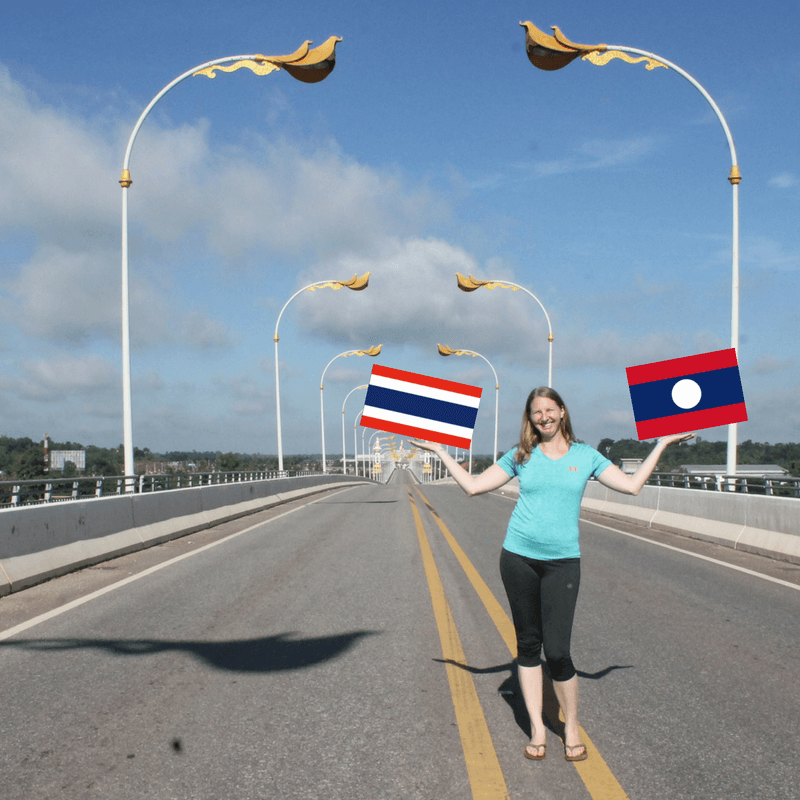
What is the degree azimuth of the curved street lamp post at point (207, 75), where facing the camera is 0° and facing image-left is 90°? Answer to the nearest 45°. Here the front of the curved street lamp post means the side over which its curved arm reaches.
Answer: approximately 270°

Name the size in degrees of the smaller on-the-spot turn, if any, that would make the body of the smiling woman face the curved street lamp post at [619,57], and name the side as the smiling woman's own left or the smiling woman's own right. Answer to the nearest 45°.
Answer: approximately 180°

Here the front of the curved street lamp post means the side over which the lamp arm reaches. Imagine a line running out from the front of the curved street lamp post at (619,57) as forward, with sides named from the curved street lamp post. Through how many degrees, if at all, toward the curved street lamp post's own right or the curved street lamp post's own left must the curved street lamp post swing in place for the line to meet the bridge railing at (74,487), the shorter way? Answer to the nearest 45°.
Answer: approximately 45° to the curved street lamp post's own left

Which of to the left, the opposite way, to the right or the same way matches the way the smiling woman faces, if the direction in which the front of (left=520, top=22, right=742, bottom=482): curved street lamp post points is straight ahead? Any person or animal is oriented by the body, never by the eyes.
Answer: to the left

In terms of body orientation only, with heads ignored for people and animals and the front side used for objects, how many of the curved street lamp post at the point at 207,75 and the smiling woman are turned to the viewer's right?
1

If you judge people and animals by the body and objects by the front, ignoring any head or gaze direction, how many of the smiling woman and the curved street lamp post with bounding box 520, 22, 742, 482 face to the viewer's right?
0

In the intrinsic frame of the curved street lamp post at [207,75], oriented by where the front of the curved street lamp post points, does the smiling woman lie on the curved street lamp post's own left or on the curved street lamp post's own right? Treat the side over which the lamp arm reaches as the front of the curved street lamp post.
on the curved street lamp post's own right

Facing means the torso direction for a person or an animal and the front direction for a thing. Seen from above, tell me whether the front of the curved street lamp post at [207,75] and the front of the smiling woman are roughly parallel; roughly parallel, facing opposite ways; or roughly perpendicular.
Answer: roughly perpendicular

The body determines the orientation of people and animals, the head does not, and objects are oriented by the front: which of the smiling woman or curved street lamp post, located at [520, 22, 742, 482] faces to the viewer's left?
the curved street lamp post

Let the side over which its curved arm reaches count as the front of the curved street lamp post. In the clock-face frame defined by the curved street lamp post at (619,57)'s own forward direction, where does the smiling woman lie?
The smiling woman is roughly at 9 o'clock from the curved street lamp post.

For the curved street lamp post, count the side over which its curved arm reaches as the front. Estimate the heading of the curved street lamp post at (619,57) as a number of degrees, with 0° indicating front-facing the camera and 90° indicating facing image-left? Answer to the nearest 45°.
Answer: approximately 90°

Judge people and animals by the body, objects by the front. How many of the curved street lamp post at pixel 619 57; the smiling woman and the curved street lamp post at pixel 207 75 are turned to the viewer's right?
1
